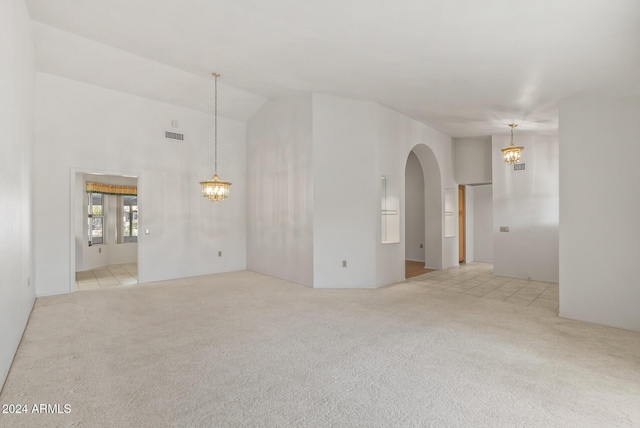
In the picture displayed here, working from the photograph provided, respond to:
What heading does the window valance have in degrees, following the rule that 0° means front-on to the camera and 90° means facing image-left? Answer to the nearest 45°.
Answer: approximately 0°
